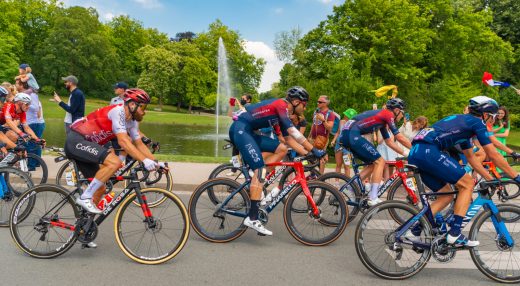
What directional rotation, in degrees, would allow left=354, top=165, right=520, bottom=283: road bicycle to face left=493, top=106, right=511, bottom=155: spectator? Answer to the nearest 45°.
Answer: approximately 90° to its left

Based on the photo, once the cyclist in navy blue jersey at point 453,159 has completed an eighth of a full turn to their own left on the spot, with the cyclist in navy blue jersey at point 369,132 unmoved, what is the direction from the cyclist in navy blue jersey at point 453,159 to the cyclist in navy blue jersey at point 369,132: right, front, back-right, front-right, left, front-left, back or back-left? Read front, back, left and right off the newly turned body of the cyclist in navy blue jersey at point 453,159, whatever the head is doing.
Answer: left

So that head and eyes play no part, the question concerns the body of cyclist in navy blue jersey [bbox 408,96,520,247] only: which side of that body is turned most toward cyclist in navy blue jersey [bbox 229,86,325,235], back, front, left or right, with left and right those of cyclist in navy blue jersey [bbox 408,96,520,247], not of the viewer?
back

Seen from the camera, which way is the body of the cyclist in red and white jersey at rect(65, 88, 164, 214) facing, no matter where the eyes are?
to the viewer's right

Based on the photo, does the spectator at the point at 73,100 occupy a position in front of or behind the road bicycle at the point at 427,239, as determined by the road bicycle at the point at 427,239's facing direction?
behind

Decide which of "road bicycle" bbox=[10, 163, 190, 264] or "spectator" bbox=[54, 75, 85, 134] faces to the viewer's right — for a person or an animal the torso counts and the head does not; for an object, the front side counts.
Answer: the road bicycle

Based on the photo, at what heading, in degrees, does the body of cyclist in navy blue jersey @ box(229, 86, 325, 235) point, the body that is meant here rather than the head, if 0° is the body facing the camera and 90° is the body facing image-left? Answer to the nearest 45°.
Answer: approximately 270°

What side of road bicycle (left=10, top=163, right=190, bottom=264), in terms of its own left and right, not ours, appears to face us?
right

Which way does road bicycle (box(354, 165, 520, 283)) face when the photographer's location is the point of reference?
facing to the right of the viewer

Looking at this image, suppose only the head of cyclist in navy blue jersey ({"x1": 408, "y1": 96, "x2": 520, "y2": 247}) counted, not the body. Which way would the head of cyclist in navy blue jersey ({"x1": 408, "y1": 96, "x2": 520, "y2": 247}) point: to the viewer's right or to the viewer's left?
to the viewer's right
